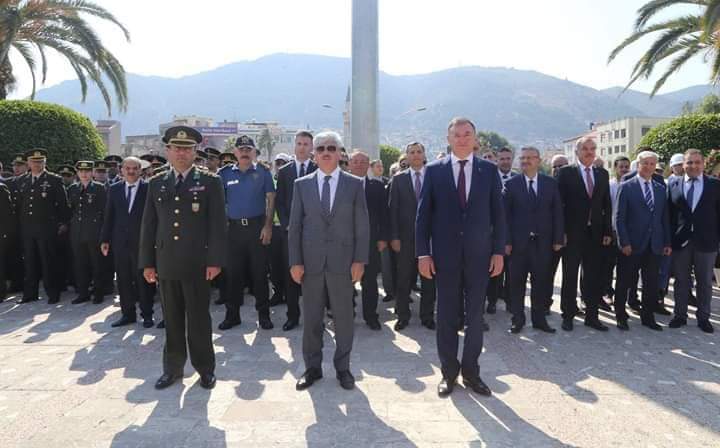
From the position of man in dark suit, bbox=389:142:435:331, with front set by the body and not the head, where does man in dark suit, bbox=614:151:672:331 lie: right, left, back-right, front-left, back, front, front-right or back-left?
left

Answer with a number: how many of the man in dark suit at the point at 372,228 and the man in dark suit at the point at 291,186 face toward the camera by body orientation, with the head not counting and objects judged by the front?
2

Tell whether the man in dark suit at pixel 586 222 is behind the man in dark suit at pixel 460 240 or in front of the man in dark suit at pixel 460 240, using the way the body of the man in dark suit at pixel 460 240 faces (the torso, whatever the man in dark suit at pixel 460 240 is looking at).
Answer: behind

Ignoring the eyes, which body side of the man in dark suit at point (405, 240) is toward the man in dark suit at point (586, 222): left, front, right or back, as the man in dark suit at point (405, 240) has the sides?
left

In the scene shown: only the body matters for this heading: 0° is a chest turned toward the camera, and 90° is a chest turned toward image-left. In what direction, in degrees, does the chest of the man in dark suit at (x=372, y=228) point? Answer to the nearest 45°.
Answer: approximately 0°

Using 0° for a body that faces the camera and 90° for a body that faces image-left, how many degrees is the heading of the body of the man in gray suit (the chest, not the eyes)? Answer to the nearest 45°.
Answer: approximately 0°
